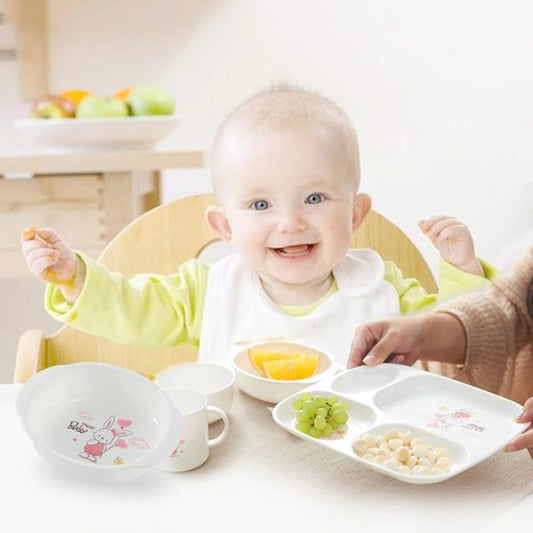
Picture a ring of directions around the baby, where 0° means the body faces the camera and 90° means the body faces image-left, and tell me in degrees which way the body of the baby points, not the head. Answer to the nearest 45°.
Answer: approximately 0°
